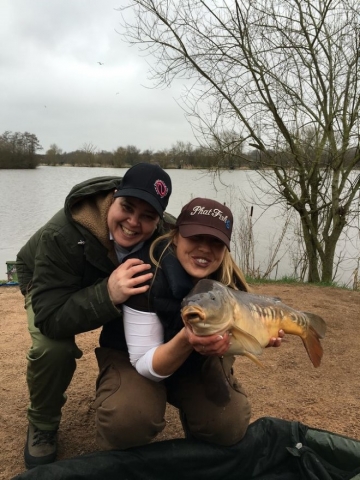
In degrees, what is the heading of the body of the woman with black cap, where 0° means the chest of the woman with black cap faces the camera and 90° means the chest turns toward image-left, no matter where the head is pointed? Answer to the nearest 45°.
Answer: approximately 315°

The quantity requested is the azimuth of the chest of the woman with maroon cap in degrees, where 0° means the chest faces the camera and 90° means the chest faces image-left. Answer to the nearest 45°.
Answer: approximately 0°
